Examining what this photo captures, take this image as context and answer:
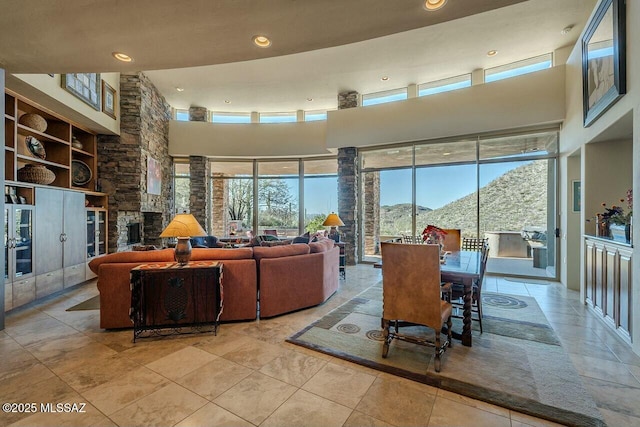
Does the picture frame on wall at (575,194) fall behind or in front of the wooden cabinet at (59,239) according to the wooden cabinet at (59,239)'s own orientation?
in front

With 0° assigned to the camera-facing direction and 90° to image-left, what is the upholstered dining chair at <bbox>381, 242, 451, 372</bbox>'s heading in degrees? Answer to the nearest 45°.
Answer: approximately 225°

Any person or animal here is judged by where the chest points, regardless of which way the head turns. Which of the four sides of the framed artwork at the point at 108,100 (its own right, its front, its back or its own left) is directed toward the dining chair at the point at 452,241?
front

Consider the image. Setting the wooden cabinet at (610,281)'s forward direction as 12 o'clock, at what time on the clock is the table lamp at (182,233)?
The table lamp is roughly at 12 o'clock from the wooden cabinet.

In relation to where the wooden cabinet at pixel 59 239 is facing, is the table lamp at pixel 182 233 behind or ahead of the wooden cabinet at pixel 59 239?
ahead

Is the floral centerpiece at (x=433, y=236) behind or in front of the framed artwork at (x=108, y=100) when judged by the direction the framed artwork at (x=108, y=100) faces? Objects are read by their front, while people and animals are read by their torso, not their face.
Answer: in front

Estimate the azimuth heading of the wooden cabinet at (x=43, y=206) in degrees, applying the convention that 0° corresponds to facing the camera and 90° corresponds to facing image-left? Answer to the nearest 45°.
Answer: approximately 315°

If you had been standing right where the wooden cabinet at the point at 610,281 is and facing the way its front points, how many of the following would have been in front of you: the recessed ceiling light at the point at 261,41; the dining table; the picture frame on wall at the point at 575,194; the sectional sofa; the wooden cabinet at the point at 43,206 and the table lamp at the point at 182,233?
5

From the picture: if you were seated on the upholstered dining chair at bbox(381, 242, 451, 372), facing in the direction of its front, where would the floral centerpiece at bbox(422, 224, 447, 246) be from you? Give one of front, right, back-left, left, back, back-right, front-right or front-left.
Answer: front-left

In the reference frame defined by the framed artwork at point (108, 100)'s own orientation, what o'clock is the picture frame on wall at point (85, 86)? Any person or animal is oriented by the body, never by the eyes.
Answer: The picture frame on wall is roughly at 2 o'clock from the framed artwork.

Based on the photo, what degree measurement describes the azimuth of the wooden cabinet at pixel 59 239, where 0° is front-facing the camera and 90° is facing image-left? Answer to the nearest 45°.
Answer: approximately 315°

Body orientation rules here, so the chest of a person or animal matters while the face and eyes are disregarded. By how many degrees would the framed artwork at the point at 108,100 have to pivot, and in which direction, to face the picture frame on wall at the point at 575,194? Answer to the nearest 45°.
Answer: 0° — it already faces it

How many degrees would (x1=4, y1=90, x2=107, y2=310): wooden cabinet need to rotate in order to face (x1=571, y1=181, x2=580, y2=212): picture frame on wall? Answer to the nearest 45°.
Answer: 0° — it already faces it

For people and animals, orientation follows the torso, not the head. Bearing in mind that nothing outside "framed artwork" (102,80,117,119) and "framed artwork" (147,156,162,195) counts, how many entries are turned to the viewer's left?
0

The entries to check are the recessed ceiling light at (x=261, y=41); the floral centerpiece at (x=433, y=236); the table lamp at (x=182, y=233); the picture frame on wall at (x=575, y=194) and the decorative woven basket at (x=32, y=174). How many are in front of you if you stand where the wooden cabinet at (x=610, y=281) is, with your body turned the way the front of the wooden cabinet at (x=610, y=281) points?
4
